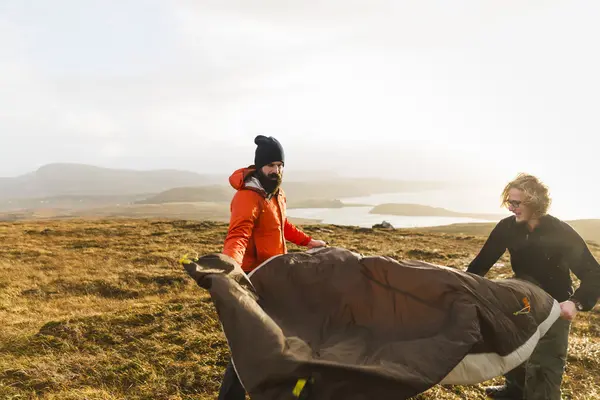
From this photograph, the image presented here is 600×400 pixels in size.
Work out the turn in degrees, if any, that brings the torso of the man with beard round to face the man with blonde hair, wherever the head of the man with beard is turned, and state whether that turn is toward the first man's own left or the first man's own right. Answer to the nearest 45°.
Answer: approximately 45° to the first man's own left

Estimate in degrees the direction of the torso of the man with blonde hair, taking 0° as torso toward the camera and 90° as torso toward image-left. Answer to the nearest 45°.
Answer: approximately 45°

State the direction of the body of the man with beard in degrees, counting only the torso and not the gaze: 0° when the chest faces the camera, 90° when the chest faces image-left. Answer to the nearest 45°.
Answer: approximately 315°

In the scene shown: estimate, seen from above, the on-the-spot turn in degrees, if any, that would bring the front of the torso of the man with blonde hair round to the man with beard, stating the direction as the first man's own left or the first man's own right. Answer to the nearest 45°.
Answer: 0° — they already face them
